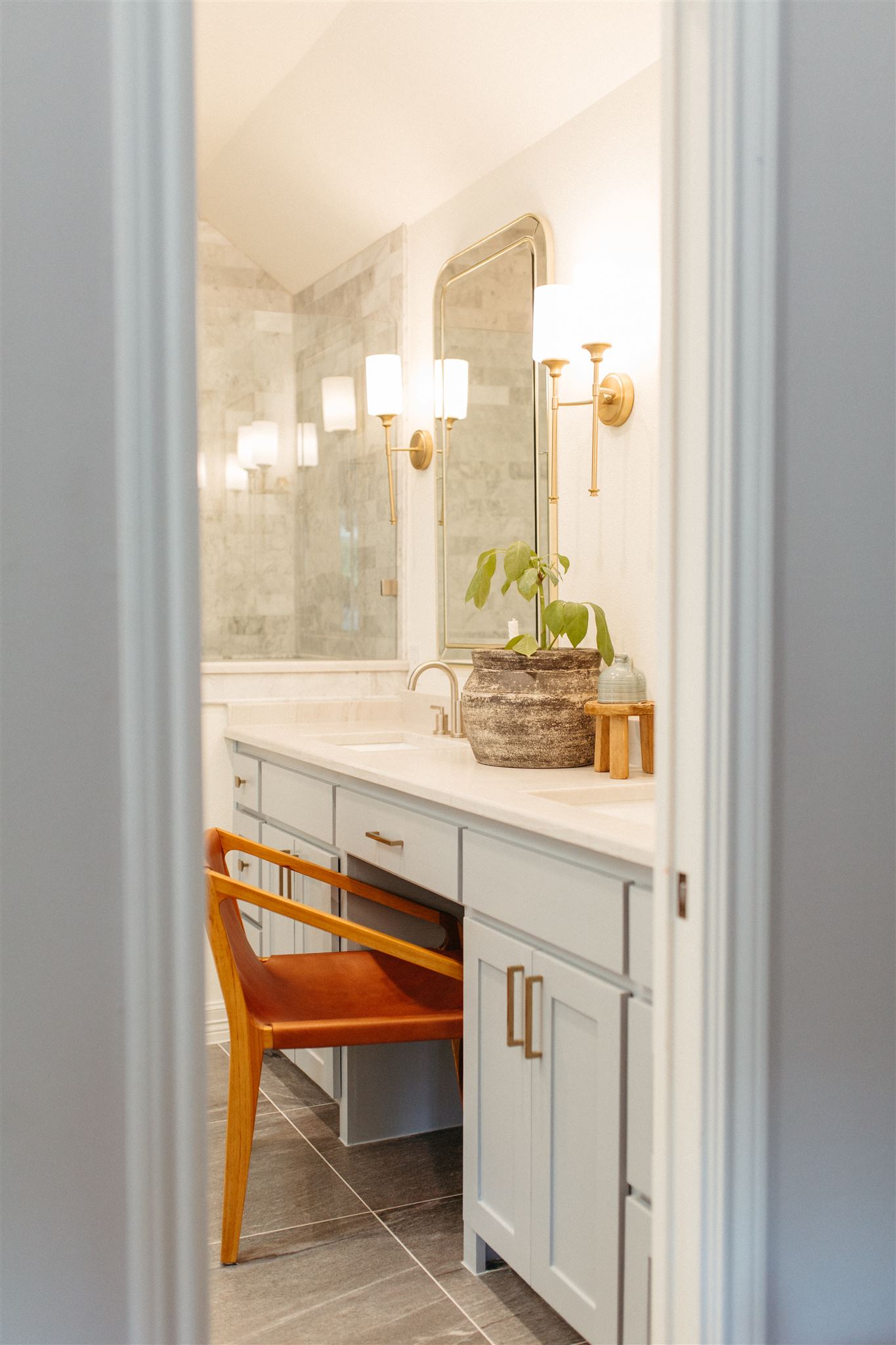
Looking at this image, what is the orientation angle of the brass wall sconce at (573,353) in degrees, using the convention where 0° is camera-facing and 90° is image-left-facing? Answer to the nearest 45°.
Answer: approximately 45°

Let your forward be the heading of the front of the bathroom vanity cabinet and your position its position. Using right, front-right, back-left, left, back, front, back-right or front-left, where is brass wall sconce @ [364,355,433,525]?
back-right

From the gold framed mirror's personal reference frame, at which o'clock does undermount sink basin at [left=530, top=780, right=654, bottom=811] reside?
The undermount sink basin is roughly at 10 o'clock from the gold framed mirror.

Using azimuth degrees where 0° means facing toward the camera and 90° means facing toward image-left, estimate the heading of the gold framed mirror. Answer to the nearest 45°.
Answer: approximately 45°

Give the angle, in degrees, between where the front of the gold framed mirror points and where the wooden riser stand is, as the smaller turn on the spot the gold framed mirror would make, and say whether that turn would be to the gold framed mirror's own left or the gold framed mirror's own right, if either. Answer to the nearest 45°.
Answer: approximately 45° to the gold framed mirror's own left

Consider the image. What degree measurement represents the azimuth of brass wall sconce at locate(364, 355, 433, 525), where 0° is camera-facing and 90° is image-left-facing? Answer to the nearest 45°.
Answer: approximately 45°
